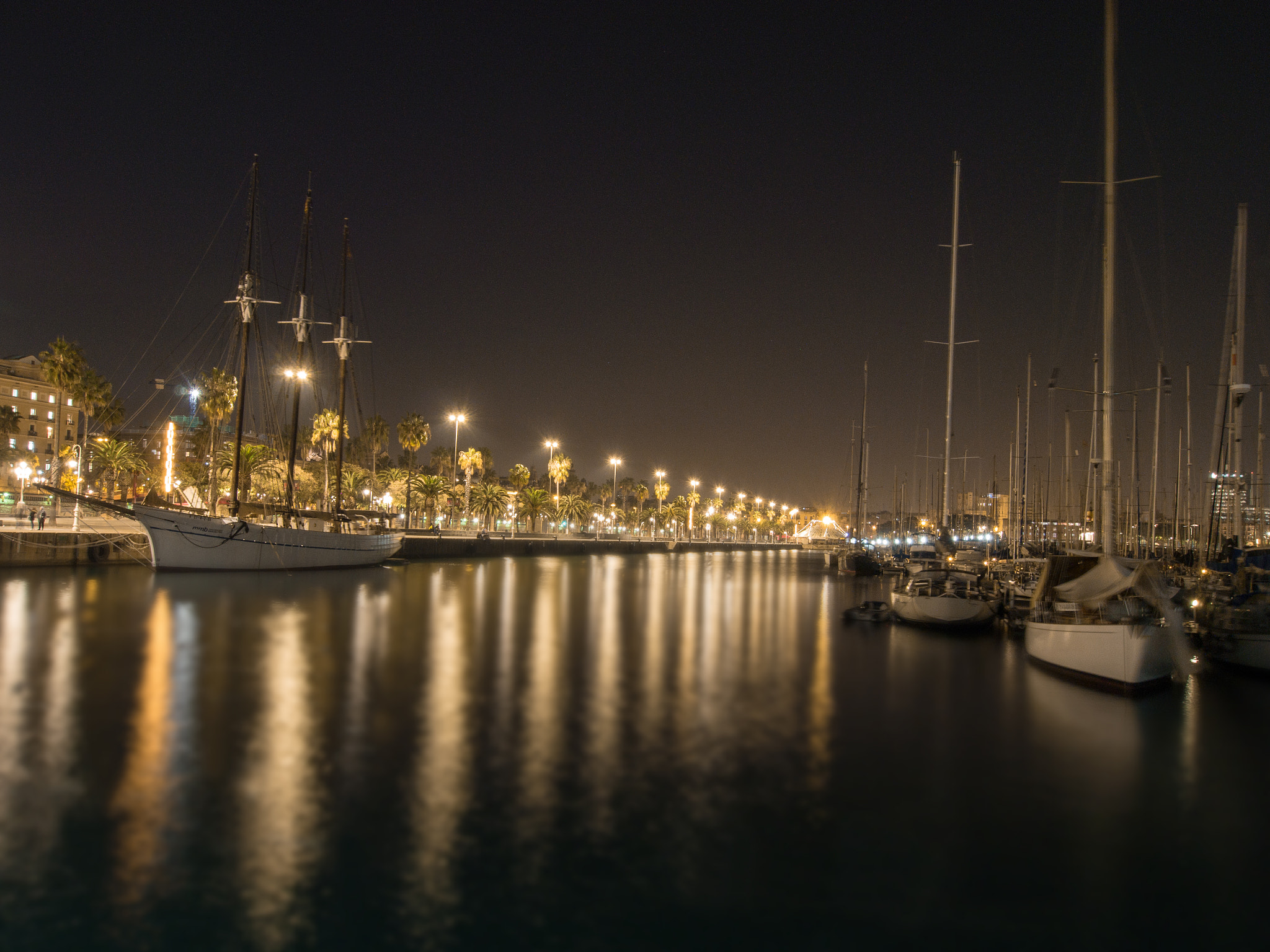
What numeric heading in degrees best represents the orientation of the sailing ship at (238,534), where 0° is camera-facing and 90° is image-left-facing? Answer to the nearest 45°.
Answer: approximately 45°

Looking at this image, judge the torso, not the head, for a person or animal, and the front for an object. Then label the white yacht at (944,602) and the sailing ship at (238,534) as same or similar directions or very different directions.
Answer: very different directions

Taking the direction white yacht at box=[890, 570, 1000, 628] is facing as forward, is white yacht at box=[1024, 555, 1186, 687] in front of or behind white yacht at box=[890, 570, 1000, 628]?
behind

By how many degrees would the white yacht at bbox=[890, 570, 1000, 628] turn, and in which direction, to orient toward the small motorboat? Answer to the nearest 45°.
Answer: approximately 45° to its left

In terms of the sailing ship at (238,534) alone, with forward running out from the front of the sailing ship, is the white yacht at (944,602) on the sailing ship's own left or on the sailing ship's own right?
on the sailing ship's own left
